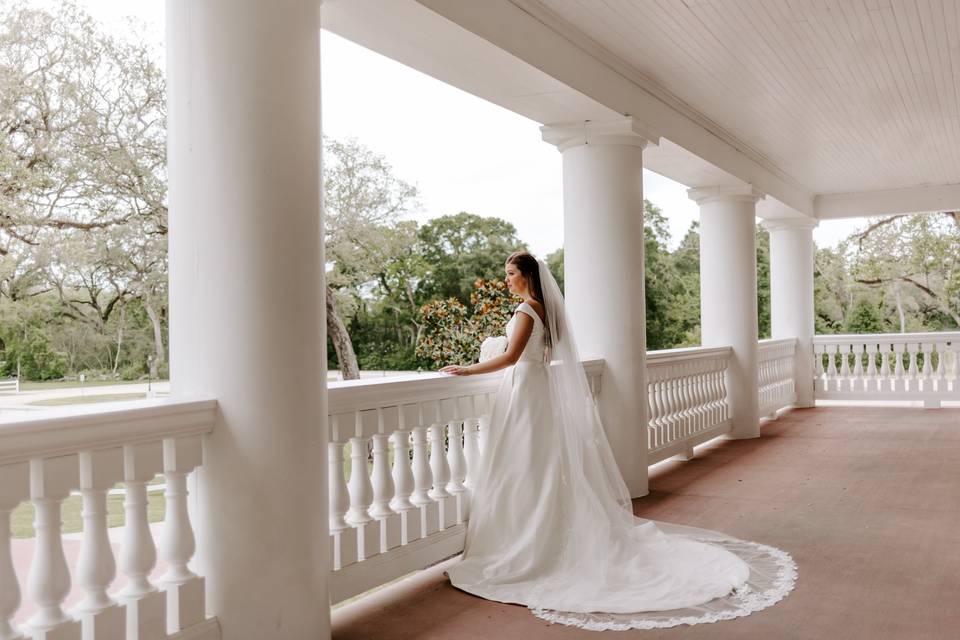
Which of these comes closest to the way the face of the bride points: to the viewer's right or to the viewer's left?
to the viewer's left

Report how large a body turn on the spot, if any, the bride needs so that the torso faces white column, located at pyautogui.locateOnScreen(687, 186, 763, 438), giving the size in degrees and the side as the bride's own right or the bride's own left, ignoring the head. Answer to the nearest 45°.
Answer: approximately 90° to the bride's own right

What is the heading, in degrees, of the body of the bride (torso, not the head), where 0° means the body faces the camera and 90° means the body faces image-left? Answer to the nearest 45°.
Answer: approximately 90°

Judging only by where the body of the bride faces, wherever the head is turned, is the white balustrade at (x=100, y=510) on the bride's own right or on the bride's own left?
on the bride's own left

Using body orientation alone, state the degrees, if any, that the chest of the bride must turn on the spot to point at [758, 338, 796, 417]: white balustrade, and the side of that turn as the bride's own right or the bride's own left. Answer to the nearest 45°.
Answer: approximately 90° to the bride's own right

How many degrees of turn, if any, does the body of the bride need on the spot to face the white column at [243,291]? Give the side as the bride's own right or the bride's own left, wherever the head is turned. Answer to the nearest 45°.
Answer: approximately 45° to the bride's own left

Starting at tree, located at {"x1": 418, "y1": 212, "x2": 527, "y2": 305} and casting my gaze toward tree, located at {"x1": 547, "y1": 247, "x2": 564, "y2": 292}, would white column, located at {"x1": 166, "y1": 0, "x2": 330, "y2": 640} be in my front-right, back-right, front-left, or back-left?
back-right

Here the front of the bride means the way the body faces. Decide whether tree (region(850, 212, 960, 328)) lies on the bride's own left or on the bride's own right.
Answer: on the bride's own right
